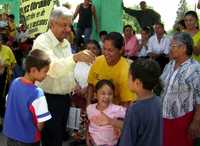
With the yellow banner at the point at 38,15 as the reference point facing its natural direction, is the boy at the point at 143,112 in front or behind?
in front

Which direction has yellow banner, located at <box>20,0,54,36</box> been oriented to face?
toward the camera

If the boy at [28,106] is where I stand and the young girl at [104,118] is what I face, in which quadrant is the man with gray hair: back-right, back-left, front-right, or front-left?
front-left

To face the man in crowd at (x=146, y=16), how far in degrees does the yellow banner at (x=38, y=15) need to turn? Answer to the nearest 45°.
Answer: approximately 135° to its left

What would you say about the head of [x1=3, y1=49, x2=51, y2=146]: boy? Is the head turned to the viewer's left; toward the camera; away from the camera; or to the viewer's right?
to the viewer's right

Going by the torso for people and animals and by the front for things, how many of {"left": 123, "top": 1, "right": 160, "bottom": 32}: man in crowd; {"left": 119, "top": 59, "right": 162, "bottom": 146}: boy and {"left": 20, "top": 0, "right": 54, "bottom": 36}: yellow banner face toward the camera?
2

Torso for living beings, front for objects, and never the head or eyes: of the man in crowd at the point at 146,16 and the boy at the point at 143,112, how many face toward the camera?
1

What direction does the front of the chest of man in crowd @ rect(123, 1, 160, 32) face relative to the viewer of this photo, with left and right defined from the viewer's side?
facing the viewer

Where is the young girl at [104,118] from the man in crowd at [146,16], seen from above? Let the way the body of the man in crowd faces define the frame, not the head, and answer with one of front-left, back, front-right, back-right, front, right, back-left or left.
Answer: front

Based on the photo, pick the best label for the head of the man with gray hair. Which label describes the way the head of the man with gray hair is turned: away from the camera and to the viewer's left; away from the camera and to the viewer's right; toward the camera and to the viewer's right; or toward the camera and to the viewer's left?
toward the camera and to the viewer's right

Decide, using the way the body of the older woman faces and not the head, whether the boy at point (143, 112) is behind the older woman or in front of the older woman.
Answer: in front

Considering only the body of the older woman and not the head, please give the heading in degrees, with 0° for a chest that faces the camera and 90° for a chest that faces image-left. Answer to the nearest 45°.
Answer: approximately 45°

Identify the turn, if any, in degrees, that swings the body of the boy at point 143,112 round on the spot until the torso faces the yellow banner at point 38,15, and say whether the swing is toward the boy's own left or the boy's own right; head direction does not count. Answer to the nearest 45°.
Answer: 0° — they already face it

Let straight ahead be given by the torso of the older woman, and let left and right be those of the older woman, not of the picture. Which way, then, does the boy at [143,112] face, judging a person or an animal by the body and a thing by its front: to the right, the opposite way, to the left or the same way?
to the right

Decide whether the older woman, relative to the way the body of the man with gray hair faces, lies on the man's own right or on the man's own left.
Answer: on the man's own left

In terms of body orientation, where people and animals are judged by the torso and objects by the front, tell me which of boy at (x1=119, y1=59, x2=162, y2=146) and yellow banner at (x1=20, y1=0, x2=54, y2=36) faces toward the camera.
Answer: the yellow banner
